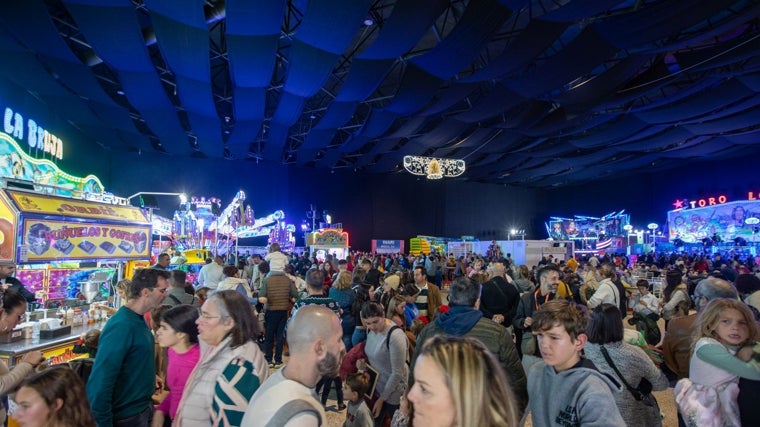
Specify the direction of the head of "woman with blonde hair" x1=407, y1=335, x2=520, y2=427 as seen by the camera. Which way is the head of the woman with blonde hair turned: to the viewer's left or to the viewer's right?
to the viewer's left

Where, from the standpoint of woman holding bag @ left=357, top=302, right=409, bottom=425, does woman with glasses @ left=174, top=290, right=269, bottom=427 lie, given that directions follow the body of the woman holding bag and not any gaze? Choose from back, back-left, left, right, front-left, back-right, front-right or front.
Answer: front

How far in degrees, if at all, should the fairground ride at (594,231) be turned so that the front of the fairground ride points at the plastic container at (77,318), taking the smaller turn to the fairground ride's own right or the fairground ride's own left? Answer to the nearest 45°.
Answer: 0° — it already faces it

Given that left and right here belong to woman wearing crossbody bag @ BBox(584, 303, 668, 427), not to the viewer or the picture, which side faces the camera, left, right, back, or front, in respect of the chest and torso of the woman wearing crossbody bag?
back

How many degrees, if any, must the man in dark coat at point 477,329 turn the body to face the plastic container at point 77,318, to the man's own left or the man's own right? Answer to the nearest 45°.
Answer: approximately 90° to the man's own left

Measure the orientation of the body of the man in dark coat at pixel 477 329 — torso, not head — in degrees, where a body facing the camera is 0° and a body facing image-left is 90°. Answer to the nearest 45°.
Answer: approximately 180°

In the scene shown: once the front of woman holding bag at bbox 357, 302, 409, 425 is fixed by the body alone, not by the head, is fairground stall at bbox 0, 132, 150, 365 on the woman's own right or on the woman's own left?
on the woman's own right

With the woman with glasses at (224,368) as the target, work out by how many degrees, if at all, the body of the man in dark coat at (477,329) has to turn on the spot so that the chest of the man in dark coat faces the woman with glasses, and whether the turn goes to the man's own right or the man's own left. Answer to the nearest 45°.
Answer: approximately 135° to the man's own left

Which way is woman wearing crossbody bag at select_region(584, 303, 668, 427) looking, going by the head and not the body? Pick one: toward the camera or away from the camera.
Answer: away from the camera

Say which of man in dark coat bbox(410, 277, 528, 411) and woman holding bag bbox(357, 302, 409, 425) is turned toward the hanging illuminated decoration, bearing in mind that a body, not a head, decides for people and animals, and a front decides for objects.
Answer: the man in dark coat

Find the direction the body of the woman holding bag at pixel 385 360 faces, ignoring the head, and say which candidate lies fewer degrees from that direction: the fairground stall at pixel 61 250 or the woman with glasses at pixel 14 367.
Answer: the woman with glasses

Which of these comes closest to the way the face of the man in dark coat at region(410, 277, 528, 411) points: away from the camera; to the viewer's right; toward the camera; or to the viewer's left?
away from the camera
